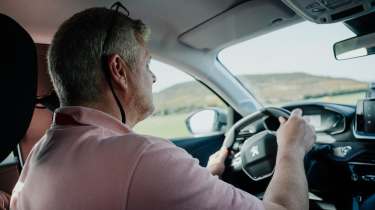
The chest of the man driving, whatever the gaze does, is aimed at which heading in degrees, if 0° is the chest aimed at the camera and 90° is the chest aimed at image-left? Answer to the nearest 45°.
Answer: approximately 225°

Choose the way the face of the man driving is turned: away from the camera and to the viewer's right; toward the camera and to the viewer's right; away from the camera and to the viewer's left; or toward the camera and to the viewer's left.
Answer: away from the camera and to the viewer's right
